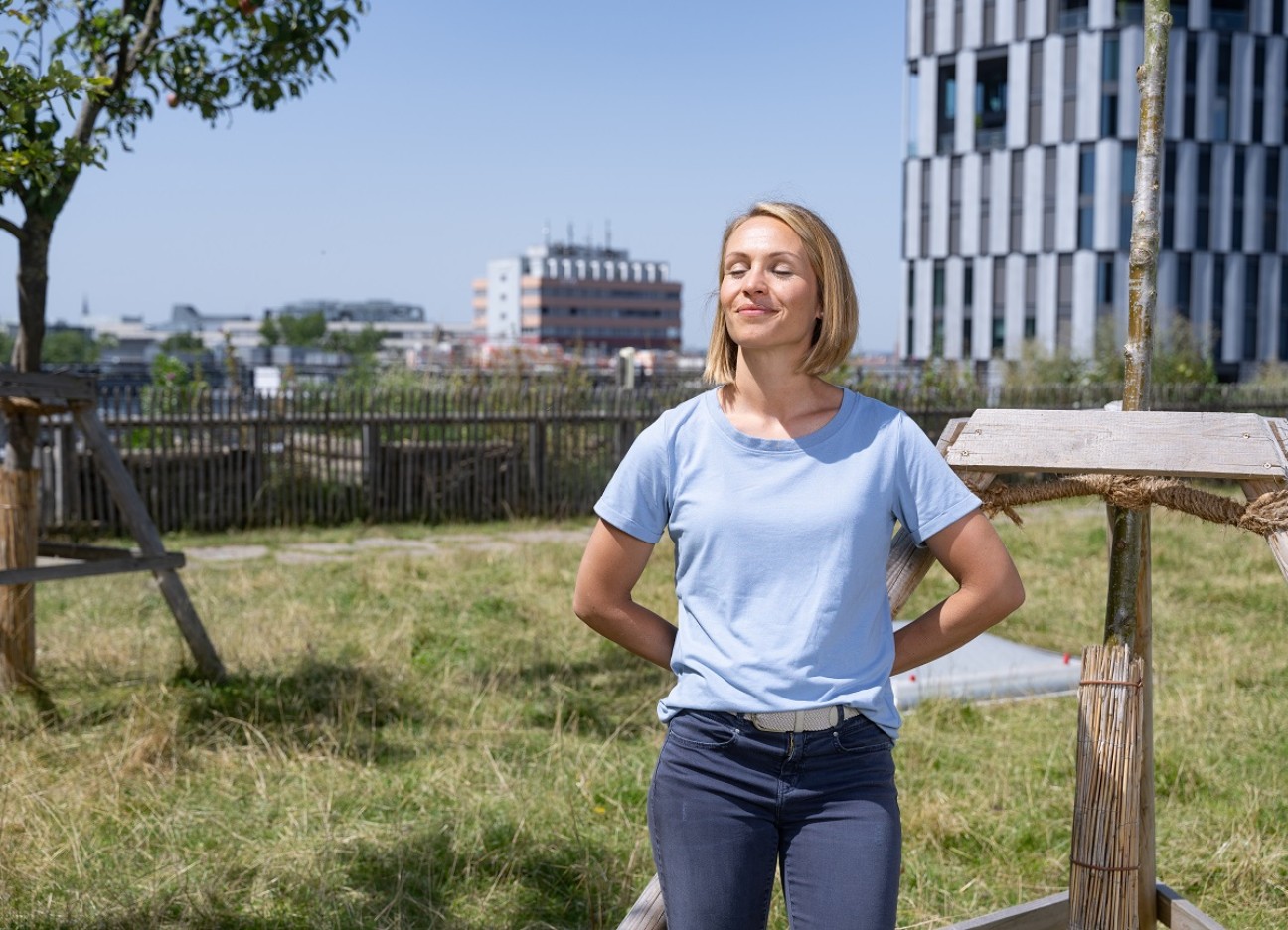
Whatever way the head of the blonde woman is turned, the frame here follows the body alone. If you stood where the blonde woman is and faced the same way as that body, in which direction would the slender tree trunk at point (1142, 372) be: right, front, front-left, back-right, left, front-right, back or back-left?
back-left

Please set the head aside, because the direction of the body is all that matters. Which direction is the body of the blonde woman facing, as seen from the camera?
toward the camera

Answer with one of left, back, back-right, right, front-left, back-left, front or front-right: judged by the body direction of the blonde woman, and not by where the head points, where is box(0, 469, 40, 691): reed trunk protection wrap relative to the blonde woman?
back-right

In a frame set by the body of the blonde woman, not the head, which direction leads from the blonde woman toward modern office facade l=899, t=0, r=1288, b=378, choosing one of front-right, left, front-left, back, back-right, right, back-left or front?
back

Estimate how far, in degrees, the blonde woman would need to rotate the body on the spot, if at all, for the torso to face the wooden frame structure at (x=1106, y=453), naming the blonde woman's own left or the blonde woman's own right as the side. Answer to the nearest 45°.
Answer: approximately 135° to the blonde woman's own left

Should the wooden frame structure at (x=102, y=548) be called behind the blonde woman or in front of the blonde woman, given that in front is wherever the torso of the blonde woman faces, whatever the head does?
behind

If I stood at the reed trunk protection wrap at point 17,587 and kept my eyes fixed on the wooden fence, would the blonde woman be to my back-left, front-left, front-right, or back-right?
back-right
